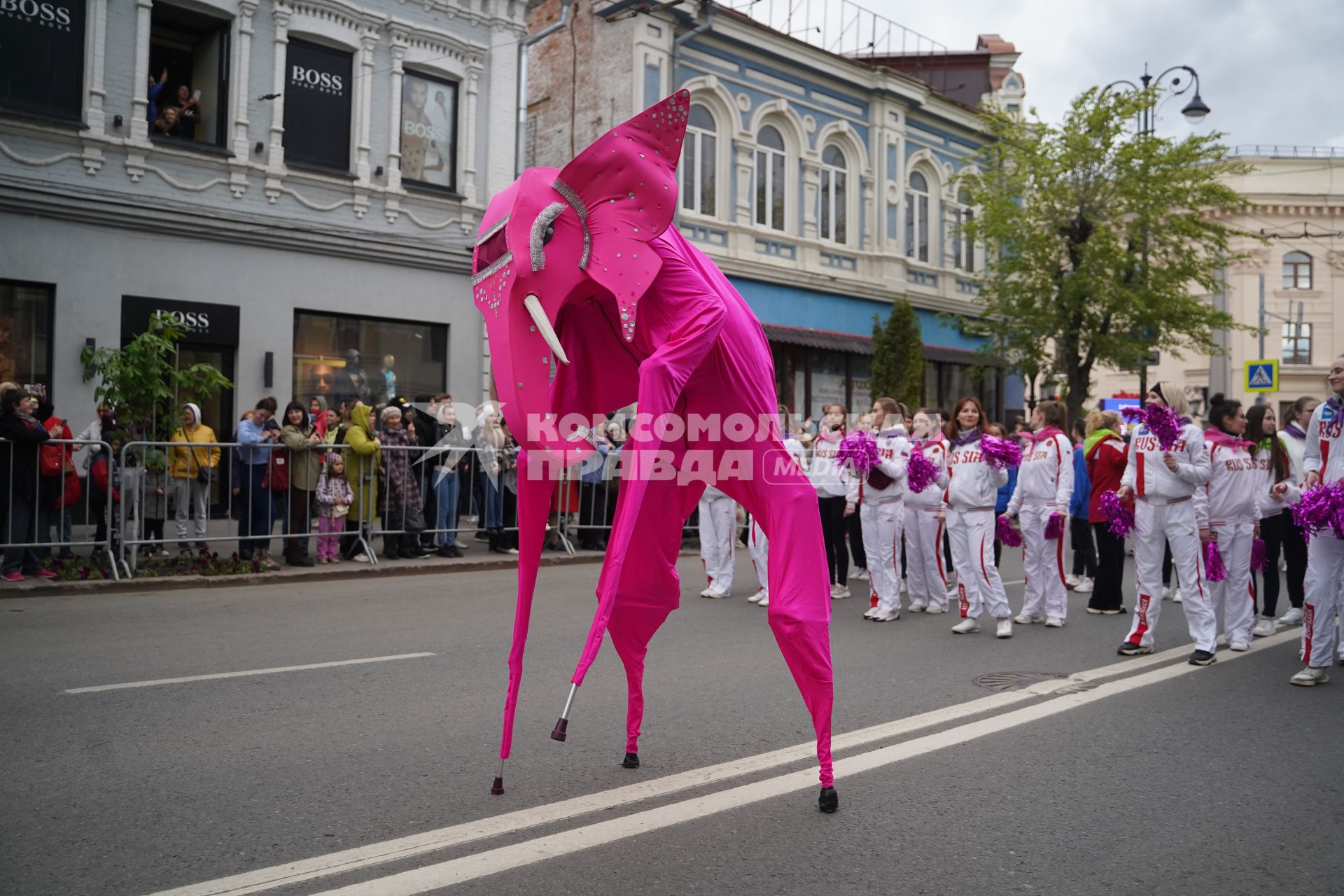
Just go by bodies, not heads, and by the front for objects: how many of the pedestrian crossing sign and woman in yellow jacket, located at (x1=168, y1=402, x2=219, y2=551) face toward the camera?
2

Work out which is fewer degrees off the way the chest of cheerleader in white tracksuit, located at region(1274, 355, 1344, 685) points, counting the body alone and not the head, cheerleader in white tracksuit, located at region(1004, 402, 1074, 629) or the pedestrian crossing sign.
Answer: the cheerleader in white tracksuit

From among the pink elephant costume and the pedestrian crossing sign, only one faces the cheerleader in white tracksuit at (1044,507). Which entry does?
the pedestrian crossing sign

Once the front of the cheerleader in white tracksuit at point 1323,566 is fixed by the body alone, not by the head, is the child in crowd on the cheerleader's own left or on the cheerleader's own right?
on the cheerleader's own right

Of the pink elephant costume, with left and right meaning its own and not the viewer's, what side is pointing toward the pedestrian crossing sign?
back

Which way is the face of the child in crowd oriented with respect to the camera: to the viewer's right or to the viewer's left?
to the viewer's right

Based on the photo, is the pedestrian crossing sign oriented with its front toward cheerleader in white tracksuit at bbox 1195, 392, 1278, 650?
yes

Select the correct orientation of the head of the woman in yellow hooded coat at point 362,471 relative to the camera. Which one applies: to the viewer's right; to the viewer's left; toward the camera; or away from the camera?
to the viewer's right

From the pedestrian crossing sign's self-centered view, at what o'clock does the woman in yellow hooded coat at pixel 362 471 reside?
The woman in yellow hooded coat is roughly at 1 o'clock from the pedestrian crossing sign.

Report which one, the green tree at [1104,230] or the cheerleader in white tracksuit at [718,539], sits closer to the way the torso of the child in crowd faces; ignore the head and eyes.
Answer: the cheerleader in white tracksuit

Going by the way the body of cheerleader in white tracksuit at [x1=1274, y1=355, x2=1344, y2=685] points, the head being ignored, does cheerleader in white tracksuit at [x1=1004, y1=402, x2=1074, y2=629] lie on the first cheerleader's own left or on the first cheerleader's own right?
on the first cheerleader's own right

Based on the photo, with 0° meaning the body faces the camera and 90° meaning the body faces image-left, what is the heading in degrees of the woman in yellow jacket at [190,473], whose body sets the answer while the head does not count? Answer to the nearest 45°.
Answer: approximately 0°
